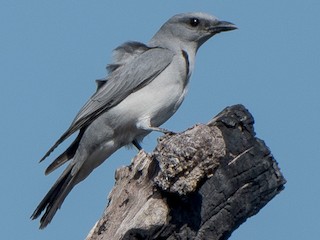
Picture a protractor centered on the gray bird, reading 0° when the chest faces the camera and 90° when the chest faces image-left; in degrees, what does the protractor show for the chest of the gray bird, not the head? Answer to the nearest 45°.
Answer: approximately 270°
